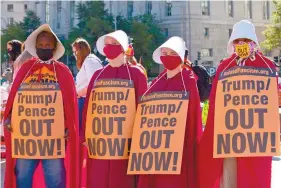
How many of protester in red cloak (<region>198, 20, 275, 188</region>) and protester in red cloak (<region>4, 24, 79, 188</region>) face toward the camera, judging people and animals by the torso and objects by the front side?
2

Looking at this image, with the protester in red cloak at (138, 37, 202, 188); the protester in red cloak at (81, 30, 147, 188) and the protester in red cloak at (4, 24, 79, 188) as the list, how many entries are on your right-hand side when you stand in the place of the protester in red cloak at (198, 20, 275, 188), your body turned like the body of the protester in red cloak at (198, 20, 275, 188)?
3

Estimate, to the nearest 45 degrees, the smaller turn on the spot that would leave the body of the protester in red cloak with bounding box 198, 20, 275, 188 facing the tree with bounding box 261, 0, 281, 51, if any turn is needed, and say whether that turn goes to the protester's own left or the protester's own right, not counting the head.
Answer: approximately 180°

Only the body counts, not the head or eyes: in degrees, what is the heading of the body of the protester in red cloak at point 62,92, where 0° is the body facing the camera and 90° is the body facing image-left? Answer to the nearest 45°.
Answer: approximately 0°

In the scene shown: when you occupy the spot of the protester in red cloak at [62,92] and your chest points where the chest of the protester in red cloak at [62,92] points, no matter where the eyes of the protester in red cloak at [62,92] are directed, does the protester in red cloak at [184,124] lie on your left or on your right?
on your left

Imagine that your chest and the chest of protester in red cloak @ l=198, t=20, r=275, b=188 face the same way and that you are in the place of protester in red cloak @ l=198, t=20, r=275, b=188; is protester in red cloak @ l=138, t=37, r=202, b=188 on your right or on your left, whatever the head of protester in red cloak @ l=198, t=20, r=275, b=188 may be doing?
on your right

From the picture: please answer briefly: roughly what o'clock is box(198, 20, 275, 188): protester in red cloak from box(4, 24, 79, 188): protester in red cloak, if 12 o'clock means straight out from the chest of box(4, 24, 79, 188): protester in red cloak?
box(198, 20, 275, 188): protester in red cloak is roughly at 10 o'clock from box(4, 24, 79, 188): protester in red cloak.

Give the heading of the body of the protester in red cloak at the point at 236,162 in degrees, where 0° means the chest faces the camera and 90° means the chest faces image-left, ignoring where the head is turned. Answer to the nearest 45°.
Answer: approximately 0°

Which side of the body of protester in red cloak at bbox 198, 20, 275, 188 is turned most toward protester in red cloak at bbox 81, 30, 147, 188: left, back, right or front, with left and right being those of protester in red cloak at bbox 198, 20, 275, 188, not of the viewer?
right
